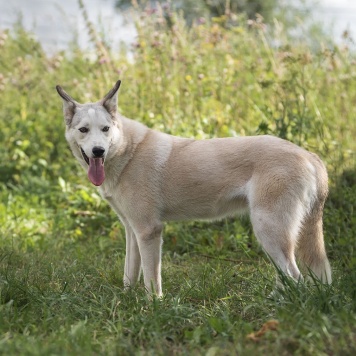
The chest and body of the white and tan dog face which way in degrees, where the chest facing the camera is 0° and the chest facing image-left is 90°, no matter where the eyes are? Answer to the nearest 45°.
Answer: approximately 90°
